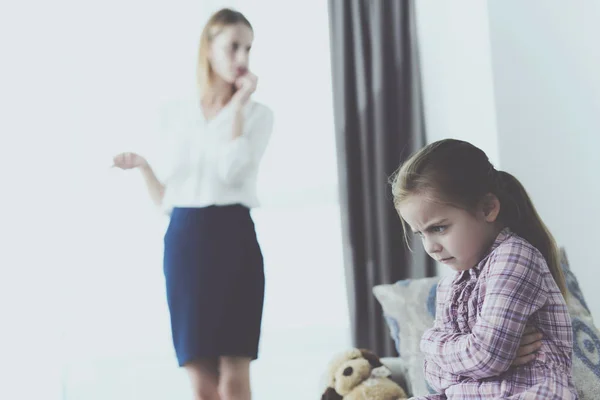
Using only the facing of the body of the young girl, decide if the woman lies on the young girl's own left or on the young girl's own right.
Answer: on the young girl's own right

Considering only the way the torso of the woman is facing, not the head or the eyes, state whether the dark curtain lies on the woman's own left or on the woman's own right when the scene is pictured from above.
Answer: on the woman's own left

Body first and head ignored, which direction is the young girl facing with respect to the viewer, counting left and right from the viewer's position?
facing the viewer and to the left of the viewer

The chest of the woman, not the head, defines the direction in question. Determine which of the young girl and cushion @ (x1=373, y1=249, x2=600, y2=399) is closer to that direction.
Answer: the young girl

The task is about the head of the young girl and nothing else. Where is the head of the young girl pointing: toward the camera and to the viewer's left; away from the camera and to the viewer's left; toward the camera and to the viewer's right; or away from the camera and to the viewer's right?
toward the camera and to the viewer's left

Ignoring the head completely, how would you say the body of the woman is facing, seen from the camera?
toward the camera

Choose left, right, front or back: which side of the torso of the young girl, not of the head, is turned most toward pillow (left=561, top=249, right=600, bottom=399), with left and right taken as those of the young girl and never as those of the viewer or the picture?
back

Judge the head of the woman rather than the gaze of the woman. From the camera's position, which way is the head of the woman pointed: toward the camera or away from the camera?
toward the camera

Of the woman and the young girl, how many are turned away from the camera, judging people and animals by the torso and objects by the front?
0

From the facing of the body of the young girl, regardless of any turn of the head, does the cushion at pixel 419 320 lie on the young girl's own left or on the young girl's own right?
on the young girl's own right
